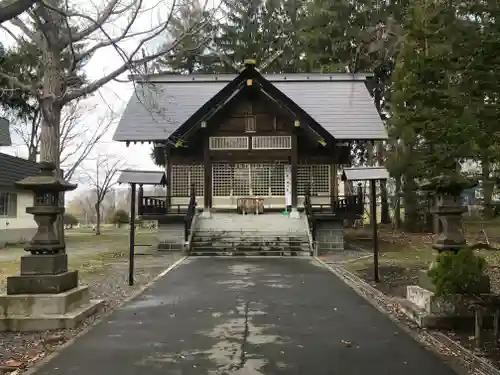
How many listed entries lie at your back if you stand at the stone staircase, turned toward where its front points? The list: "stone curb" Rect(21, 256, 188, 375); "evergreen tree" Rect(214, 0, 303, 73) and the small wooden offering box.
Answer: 2

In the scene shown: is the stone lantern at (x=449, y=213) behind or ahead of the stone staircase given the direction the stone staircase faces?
ahead

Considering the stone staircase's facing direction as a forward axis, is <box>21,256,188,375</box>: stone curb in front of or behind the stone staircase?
in front

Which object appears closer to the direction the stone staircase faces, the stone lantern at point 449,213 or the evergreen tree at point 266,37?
the stone lantern

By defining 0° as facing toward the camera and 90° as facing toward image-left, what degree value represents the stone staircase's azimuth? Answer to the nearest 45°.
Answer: approximately 0°

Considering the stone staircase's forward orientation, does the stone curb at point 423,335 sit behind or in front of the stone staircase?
in front

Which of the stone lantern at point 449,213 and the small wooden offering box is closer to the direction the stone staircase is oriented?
the stone lantern

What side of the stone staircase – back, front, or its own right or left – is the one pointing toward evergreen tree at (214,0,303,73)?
back

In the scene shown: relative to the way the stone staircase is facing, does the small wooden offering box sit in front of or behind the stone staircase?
behind
